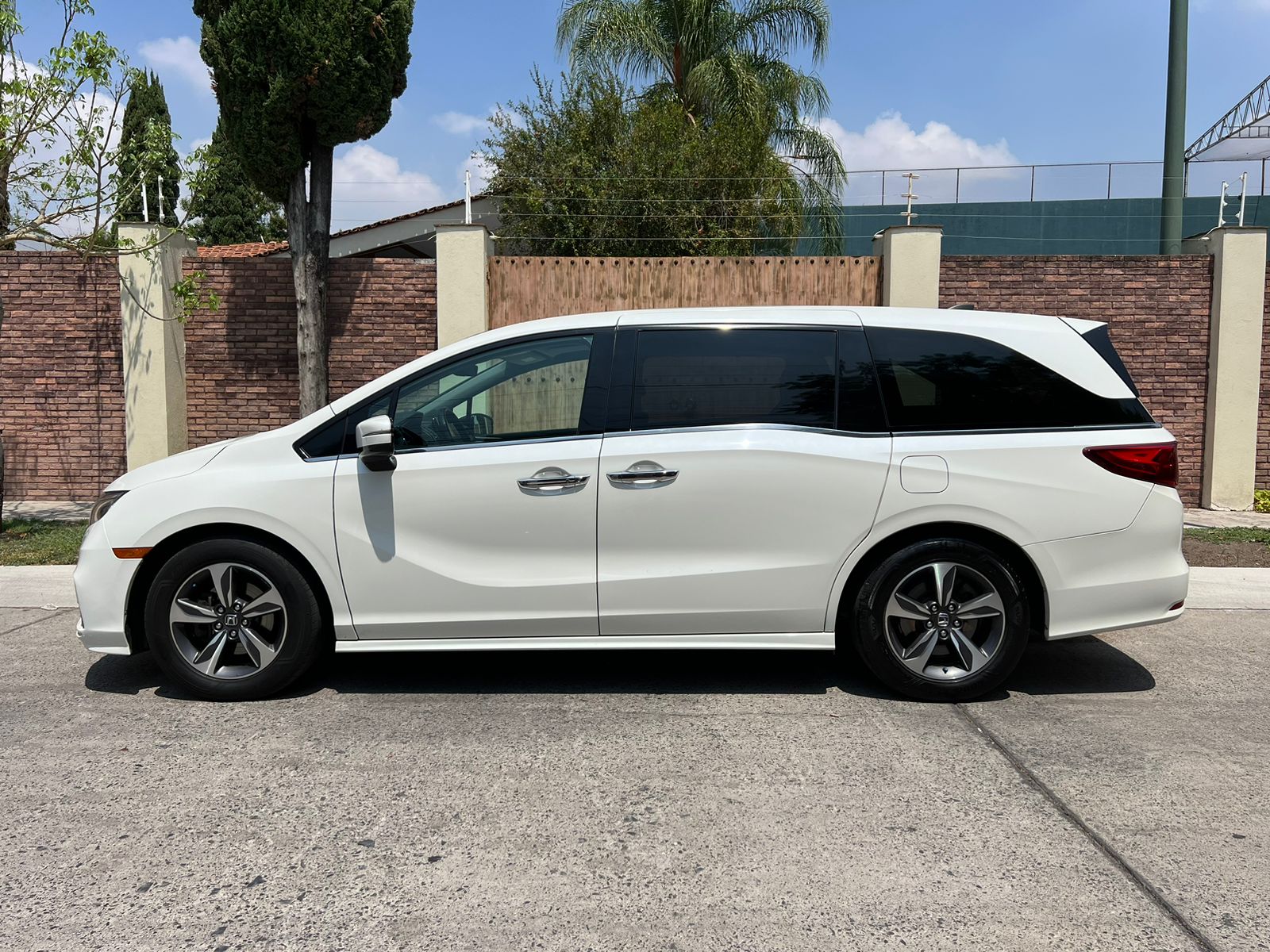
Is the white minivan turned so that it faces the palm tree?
no

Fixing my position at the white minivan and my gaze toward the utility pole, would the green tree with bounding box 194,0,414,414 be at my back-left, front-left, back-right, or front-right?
front-left

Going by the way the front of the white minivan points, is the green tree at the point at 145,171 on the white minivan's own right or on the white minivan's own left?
on the white minivan's own right

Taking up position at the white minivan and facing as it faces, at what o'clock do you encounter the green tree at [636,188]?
The green tree is roughly at 3 o'clock from the white minivan.

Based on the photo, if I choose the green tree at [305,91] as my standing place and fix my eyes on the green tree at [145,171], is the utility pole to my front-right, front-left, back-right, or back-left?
back-right

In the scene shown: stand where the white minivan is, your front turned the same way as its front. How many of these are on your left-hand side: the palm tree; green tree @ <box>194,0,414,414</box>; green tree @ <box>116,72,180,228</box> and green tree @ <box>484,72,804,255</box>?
0

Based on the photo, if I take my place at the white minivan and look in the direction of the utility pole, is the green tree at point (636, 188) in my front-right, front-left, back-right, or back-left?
front-left

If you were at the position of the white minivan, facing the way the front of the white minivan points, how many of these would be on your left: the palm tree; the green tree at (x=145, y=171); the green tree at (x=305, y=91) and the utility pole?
0

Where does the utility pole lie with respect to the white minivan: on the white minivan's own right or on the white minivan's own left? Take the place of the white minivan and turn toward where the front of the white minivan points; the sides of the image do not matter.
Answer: on the white minivan's own right

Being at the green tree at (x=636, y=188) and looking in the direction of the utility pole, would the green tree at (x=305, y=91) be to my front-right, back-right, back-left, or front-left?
back-right

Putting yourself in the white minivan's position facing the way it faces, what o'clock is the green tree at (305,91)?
The green tree is roughly at 2 o'clock from the white minivan.

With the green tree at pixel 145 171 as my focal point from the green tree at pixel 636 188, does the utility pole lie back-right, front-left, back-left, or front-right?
back-right

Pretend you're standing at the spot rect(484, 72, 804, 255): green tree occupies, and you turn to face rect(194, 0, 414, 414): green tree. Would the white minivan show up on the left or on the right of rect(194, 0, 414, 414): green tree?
left

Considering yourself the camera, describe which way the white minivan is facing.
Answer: facing to the left of the viewer
